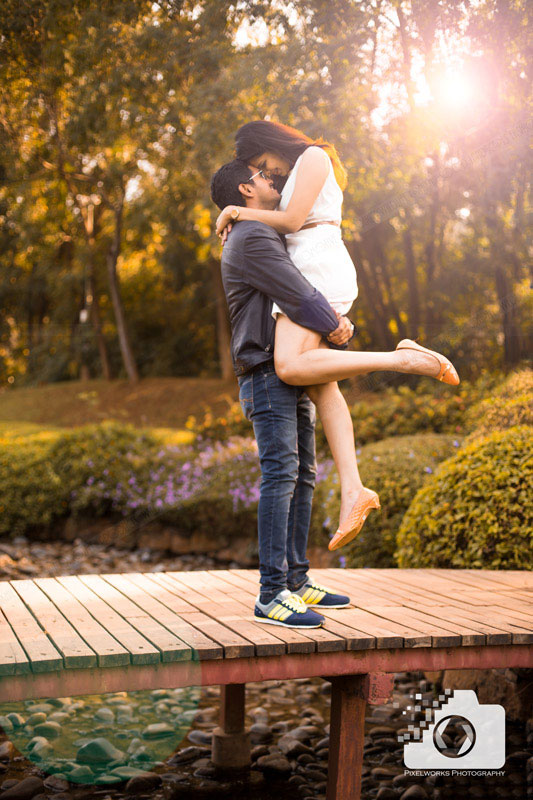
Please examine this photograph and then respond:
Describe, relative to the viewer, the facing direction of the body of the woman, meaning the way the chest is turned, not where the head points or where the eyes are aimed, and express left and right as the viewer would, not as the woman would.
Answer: facing to the left of the viewer

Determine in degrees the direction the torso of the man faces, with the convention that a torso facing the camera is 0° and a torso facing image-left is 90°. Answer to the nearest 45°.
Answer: approximately 270°

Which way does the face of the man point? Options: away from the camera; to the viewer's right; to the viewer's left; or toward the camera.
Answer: to the viewer's right

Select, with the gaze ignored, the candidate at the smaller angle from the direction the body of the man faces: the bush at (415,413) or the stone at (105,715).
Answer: the bush

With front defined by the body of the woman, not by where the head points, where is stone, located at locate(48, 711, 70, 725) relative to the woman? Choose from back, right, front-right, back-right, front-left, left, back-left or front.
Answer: front-right
